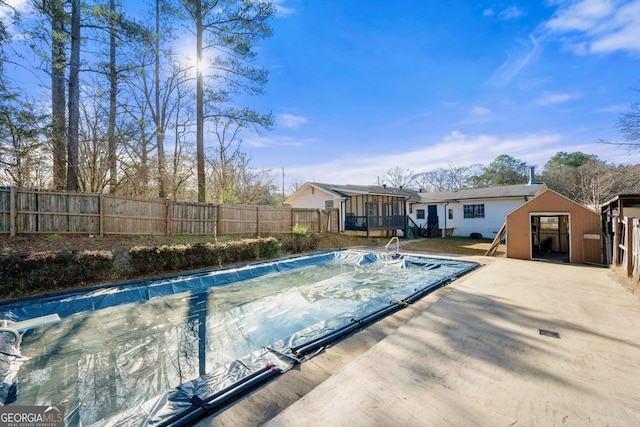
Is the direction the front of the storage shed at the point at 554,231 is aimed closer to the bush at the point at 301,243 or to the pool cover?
the pool cover

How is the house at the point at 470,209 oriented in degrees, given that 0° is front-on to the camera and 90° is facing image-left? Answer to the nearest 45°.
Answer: approximately 180°

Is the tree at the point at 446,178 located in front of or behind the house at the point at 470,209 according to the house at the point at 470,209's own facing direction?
behind

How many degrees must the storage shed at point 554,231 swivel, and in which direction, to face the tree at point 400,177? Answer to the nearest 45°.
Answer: approximately 135° to its right

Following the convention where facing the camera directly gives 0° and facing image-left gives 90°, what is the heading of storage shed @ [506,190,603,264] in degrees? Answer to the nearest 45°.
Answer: approximately 0°

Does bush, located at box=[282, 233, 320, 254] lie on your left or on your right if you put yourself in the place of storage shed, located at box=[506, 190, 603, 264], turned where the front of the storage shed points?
on your right

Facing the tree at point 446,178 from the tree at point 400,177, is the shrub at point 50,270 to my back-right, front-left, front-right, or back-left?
back-right

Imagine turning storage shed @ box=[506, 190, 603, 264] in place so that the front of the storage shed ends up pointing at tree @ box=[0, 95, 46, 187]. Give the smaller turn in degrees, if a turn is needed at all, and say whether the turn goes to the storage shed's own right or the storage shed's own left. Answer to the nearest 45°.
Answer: approximately 45° to the storage shed's own right

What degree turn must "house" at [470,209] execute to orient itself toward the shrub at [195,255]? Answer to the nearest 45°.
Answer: approximately 45° to its right
